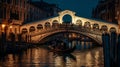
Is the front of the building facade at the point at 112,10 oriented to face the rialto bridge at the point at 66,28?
yes

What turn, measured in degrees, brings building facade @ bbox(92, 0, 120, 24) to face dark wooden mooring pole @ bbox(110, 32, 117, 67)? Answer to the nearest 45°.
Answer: approximately 45° to its left

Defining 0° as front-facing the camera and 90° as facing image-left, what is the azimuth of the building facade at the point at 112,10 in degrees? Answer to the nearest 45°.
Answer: approximately 45°

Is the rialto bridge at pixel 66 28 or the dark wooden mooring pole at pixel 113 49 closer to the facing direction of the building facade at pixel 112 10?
the rialto bridge
